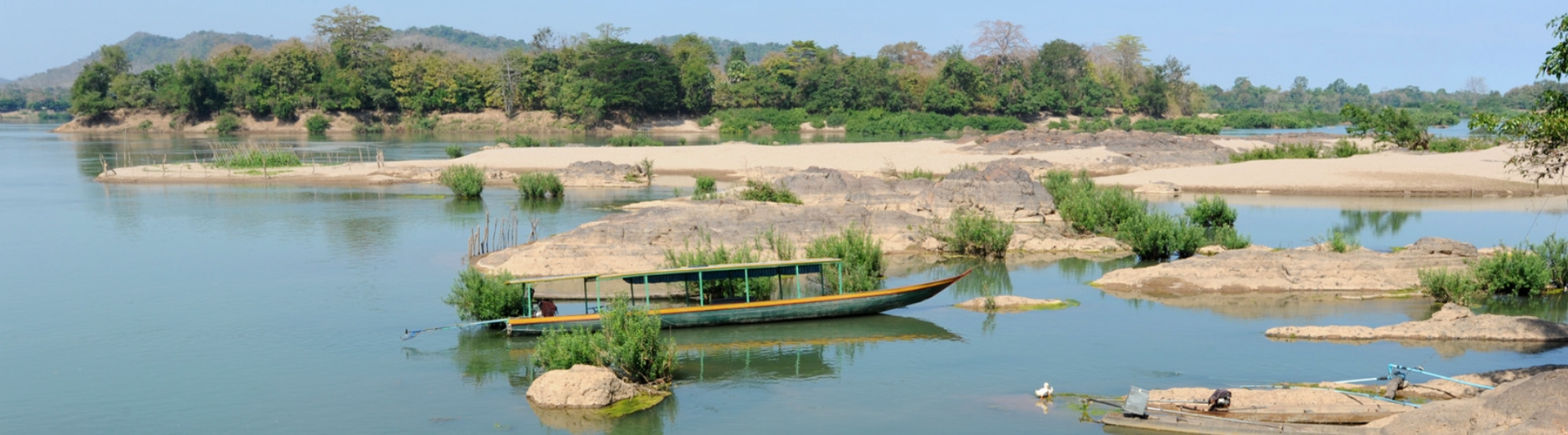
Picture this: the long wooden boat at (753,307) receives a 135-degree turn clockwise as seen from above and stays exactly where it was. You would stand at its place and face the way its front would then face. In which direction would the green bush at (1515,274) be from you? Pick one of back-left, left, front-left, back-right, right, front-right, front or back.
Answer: back-left

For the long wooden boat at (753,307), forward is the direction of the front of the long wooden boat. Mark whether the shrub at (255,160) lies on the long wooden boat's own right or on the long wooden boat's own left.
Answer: on the long wooden boat's own left

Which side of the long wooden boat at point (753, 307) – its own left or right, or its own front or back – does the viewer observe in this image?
right

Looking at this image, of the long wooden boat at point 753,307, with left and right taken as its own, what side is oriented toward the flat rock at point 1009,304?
front

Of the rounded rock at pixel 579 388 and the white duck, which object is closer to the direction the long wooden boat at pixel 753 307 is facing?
the white duck

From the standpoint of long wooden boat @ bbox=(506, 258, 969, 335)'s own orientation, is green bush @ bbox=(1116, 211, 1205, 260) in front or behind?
in front

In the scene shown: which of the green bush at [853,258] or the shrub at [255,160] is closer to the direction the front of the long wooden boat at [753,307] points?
the green bush

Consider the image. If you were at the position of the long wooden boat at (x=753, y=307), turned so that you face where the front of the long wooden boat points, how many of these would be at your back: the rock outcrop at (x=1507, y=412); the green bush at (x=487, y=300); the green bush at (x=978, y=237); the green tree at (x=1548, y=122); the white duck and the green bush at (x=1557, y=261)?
1

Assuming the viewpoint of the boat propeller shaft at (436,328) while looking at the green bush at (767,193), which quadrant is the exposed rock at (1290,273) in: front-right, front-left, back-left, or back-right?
front-right

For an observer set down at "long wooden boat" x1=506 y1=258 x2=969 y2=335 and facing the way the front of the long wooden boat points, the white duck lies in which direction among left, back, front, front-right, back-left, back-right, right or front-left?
front-right

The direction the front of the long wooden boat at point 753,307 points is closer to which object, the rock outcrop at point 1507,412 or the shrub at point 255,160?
the rock outcrop

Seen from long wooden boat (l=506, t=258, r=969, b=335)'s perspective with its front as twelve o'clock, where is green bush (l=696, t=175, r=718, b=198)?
The green bush is roughly at 9 o'clock from the long wooden boat.

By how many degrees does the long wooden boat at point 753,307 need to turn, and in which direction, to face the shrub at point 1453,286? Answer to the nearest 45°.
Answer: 0° — it already faces it

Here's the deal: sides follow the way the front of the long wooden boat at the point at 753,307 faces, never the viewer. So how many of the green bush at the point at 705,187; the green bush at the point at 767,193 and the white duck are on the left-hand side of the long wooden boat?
2

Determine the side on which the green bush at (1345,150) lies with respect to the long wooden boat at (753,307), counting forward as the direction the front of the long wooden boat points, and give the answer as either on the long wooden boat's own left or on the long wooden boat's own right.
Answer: on the long wooden boat's own left

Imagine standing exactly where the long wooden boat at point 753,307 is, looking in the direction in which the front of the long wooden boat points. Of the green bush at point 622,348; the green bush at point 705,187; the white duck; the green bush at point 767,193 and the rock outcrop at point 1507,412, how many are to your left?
2

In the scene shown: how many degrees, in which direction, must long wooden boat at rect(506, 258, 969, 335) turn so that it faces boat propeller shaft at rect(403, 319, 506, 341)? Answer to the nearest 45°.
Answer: approximately 180°

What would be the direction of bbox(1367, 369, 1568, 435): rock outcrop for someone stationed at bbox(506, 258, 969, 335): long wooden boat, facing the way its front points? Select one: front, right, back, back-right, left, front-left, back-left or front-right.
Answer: front-right

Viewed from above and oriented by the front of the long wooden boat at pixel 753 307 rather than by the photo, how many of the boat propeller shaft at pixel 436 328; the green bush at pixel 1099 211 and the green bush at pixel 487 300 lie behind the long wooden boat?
2

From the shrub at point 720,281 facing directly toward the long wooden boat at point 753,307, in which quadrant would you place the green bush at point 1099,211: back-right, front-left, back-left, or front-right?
back-left

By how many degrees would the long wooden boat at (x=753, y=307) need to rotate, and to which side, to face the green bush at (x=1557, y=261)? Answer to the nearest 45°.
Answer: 0° — it already faces it

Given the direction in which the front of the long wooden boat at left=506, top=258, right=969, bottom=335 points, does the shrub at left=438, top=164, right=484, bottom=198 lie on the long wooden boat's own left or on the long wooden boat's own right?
on the long wooden boat's own left

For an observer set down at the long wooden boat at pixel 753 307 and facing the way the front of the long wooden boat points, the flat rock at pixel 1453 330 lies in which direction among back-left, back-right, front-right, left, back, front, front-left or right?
front
